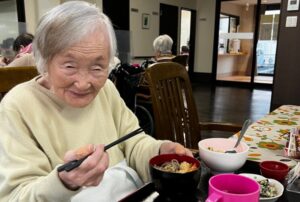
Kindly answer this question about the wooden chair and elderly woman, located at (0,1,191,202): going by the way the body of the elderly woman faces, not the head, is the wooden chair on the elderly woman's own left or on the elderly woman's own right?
on the elderly woman's own left

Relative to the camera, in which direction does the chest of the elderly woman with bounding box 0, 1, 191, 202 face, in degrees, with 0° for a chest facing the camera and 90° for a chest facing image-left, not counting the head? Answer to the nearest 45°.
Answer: approximately 315°

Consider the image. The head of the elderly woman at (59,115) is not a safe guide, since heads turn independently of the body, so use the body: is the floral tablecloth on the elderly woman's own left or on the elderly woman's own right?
on the elderly woman's own left
